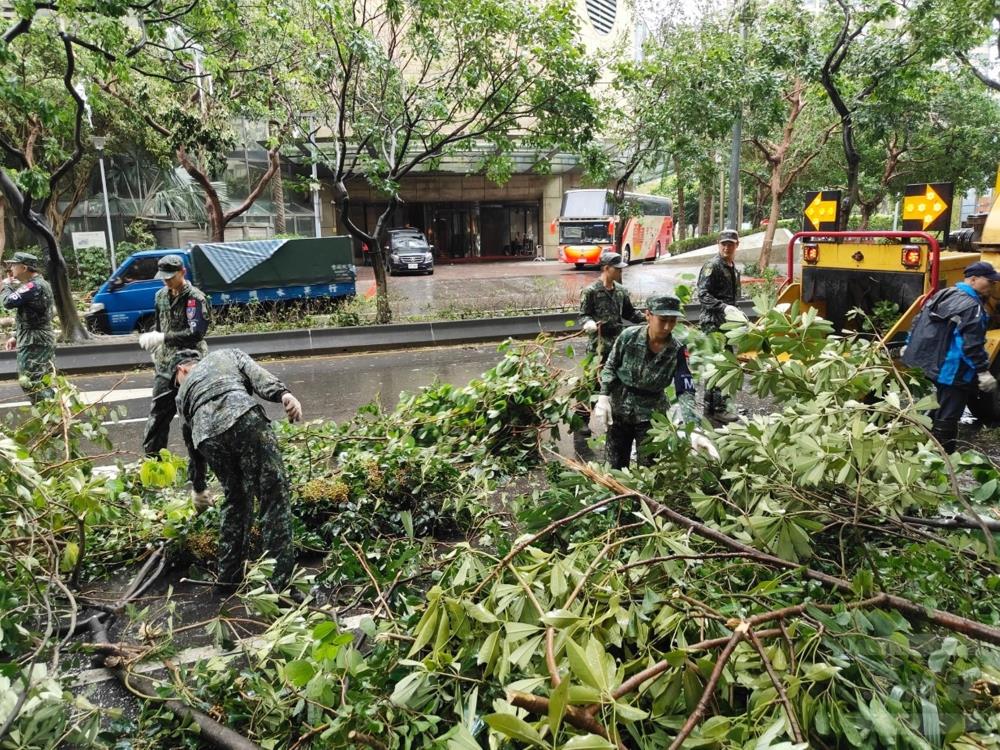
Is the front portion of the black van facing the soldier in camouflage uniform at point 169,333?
yes

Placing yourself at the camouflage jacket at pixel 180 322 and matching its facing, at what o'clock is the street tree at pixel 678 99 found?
The street tree is roughly at 8 o'clock from the camouflage jacket.

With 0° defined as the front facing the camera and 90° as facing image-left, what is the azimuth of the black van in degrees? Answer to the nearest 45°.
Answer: approximately 0°

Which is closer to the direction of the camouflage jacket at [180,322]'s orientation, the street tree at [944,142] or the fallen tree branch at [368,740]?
the fallen tree branch

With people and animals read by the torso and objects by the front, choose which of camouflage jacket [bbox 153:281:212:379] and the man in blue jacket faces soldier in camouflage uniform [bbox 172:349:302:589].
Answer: the camouflage jacket

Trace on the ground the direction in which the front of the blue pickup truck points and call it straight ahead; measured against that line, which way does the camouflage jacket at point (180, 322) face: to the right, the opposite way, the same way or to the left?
to the left

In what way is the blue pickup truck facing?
to the viewer's left

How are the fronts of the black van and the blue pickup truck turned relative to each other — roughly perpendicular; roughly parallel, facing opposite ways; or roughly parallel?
roughly perpendicular

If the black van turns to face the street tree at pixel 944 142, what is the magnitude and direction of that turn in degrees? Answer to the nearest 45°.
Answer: approximately 45° to its left
